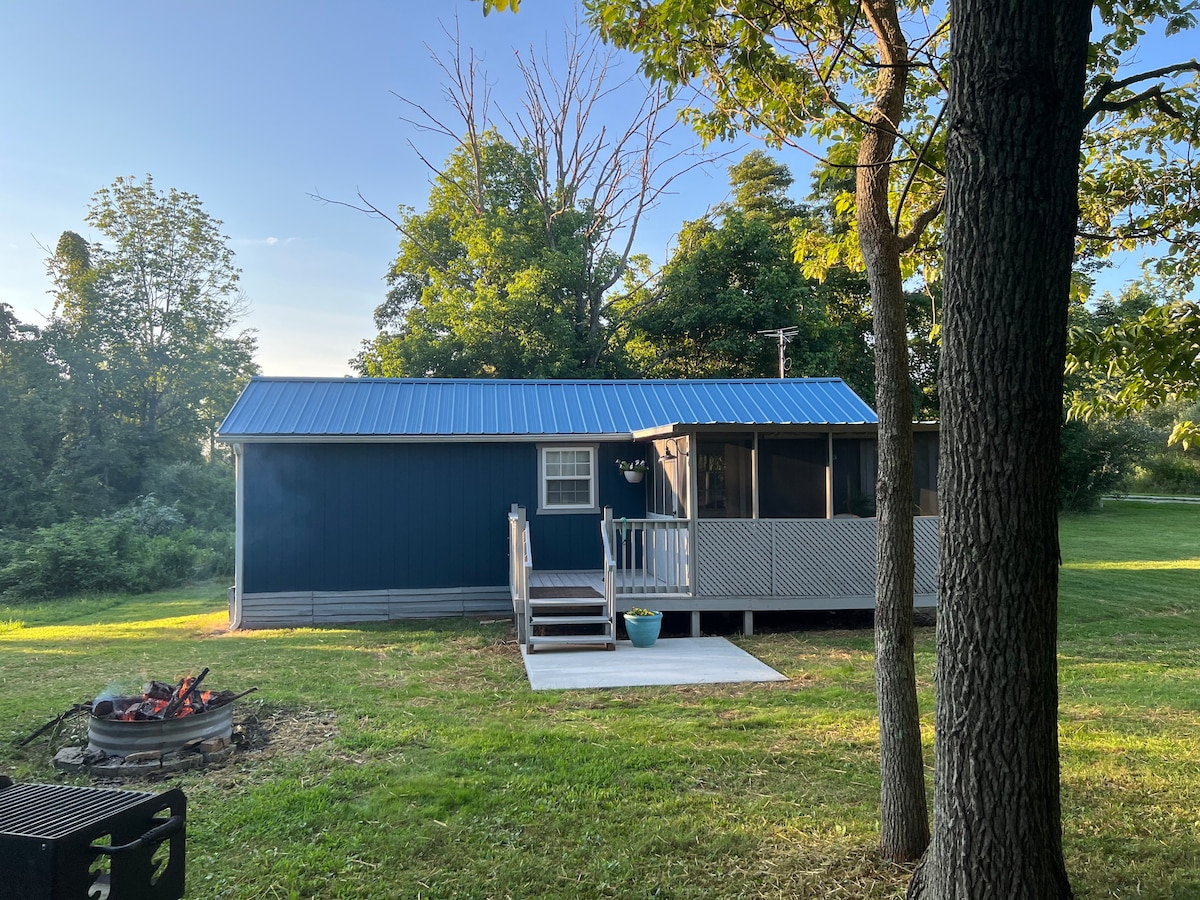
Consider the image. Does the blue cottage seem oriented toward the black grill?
yes

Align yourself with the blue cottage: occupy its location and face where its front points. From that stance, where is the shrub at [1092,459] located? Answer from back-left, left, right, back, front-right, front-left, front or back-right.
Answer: back-left

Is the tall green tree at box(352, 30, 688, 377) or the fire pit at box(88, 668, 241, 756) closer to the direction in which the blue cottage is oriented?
the fire pit

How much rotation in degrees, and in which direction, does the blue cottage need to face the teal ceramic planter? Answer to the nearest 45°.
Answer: approximately 45° to its left

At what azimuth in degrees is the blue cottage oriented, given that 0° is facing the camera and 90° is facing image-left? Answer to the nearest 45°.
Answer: approximately 0°

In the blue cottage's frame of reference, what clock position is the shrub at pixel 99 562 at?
The shrub is roughly at 4 o'clock from the blue cottage.

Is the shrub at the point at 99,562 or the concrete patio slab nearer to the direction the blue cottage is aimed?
the concrete patio slab

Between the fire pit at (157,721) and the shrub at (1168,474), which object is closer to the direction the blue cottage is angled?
the fire pit

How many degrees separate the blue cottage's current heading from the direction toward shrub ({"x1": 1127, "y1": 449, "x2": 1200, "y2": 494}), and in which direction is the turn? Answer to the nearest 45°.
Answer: approximately 135° to its left

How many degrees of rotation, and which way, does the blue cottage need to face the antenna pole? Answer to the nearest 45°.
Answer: approximately 135° to its left
